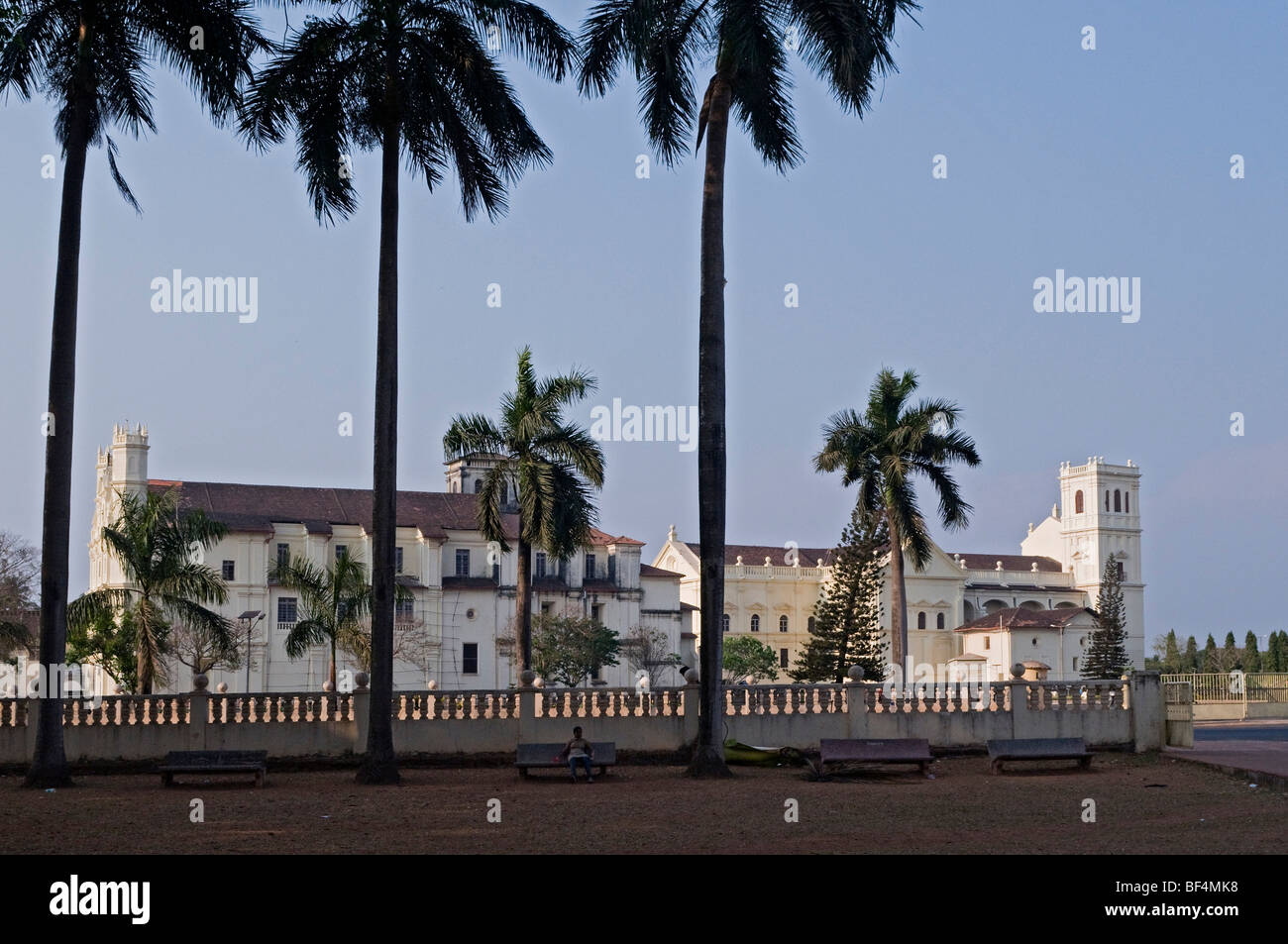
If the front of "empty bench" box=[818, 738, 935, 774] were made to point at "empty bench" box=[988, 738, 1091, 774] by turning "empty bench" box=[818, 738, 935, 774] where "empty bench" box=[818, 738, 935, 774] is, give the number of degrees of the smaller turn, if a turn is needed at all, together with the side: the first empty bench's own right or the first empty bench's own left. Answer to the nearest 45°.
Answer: approximately 135° to the first empty bench's own left

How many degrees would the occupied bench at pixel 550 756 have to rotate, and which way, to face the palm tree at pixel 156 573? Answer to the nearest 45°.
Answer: approximately 135° to its right

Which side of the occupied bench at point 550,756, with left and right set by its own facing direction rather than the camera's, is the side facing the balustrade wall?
back

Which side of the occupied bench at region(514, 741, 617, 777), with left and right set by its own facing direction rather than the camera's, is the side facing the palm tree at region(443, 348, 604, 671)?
back

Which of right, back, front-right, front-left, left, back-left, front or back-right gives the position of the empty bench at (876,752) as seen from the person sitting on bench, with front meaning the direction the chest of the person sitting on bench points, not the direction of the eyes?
left

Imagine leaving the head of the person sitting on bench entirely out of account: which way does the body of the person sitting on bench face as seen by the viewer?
toward the camera

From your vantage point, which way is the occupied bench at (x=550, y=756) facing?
toward the camera

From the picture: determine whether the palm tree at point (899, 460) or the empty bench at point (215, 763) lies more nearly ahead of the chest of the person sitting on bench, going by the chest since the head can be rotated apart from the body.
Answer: the empty bench

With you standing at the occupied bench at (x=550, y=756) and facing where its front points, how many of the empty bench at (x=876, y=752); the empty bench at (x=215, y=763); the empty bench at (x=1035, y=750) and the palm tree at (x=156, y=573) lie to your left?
2
